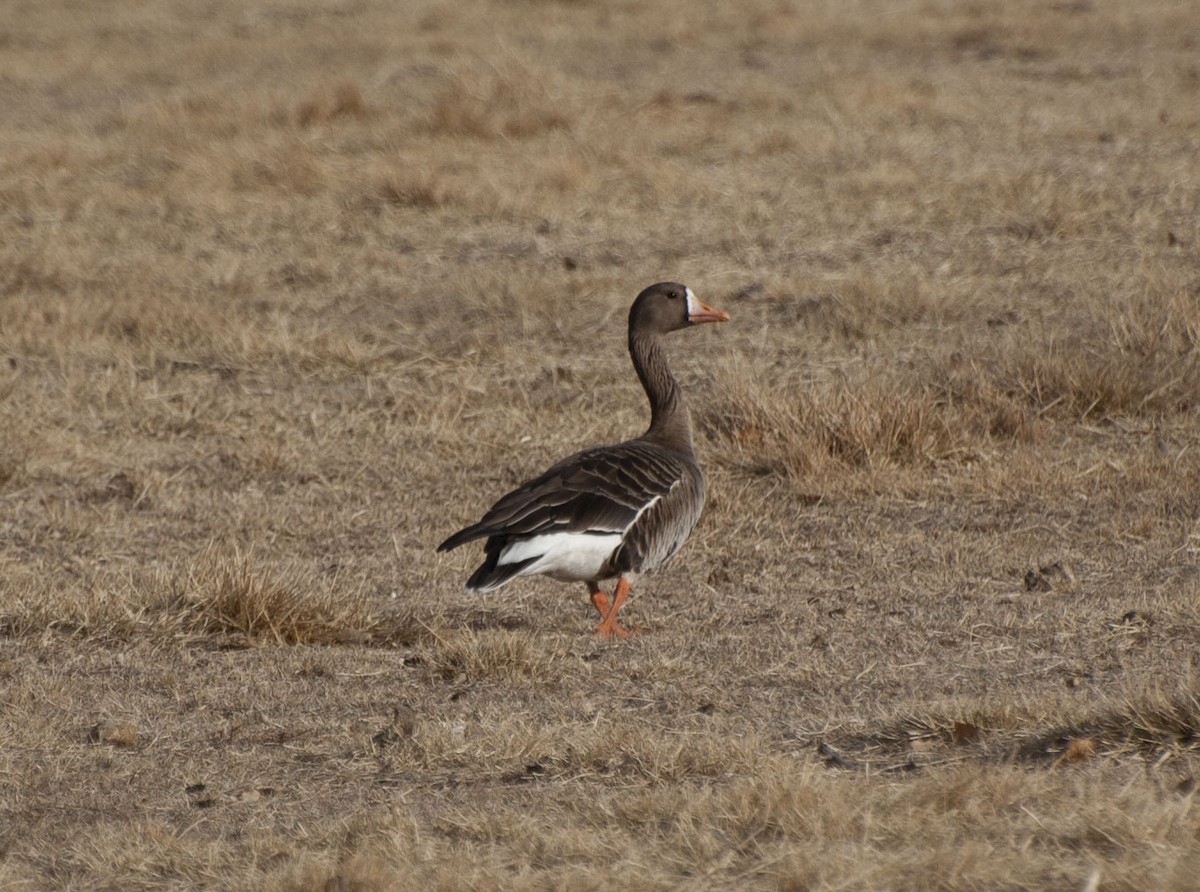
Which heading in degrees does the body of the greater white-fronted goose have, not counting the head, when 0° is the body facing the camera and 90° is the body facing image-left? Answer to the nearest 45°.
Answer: approximately 270°

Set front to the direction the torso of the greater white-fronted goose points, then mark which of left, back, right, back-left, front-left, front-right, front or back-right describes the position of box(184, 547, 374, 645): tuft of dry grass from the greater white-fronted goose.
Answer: back
